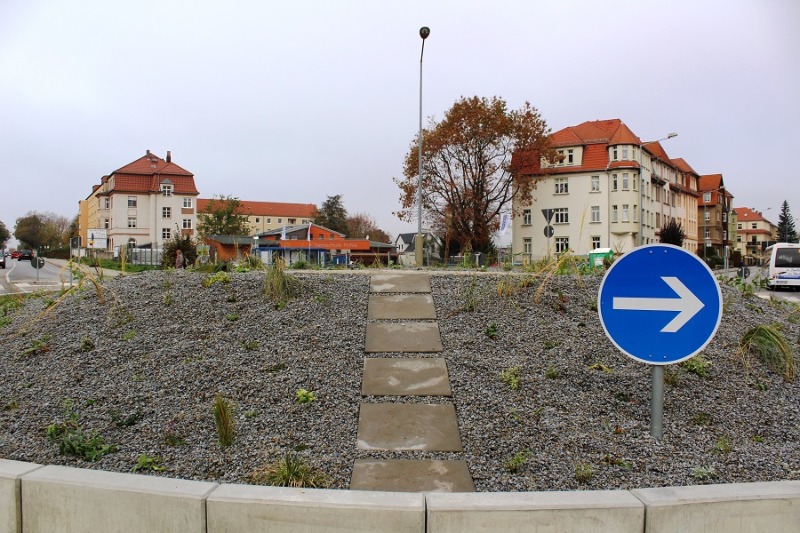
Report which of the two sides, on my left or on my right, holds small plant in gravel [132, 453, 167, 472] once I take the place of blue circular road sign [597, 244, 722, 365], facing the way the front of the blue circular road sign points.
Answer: on my right

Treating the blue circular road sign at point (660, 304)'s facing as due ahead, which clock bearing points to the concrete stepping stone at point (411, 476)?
The concrete stepping stone is roughly at 2 o'clock from the blue circular road sign.

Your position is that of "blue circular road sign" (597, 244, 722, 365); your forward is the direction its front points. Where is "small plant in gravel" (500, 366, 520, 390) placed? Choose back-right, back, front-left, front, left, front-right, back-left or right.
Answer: back-right

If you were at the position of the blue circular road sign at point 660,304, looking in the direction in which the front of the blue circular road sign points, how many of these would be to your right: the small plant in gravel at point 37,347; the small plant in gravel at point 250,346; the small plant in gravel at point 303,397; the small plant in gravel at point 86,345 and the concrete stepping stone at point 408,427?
5

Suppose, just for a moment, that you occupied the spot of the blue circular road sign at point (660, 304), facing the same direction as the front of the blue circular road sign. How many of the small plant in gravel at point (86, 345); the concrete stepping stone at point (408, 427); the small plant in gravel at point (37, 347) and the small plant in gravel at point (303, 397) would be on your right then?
4

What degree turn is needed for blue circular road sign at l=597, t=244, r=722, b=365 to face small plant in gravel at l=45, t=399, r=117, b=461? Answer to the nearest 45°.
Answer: approximately 90° to its right

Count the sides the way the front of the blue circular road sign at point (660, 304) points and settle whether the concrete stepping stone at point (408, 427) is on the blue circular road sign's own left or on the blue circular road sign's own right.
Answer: on the blue circular road sign's own right

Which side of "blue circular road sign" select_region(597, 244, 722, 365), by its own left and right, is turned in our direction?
front

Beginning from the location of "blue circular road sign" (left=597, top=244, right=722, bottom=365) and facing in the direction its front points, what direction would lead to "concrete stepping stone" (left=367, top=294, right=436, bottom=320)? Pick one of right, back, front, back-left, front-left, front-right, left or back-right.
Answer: back-right

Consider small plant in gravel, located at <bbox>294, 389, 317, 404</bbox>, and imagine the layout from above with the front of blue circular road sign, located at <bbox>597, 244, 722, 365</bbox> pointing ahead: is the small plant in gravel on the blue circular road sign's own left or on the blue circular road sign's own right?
on the blue circular road sign's own right

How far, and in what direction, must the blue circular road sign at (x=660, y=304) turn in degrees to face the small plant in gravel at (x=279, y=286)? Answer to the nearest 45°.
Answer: approximately 90° to its right

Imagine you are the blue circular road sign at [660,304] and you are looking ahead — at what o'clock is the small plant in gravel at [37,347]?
The small plant in gravel is roughly at 3 o'clock from the blue circular road sign.

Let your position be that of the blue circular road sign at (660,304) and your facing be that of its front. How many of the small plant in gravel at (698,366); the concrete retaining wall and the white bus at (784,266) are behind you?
2
